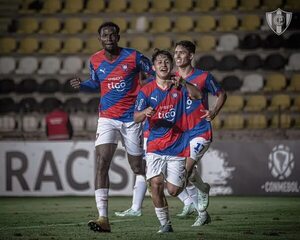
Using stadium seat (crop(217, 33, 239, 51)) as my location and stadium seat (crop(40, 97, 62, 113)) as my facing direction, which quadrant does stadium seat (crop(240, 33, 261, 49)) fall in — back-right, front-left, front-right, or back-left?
back-left

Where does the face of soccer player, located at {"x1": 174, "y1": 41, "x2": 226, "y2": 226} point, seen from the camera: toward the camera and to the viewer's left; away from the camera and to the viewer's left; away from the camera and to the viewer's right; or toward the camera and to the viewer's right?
toward the camera and to the viewer's left

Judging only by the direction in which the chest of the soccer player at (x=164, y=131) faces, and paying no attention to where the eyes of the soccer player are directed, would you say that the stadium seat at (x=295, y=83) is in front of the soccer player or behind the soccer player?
behind

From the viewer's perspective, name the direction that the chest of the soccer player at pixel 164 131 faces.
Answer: toward the camera

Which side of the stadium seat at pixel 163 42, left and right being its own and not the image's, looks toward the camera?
front

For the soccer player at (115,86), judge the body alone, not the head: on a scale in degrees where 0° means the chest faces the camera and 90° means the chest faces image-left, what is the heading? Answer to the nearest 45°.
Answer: approximately 0°

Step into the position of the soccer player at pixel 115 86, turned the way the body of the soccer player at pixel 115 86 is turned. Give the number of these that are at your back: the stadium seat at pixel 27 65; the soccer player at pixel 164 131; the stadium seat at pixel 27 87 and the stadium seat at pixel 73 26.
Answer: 3

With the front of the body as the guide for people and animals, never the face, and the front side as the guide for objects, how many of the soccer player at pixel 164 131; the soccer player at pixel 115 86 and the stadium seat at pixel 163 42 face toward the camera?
3

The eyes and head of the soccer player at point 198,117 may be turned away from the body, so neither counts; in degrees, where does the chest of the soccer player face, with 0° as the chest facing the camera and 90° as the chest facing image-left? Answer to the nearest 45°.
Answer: approximately 45°

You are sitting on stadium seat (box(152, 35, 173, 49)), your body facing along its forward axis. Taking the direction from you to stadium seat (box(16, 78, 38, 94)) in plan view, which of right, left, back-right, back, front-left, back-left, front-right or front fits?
right
